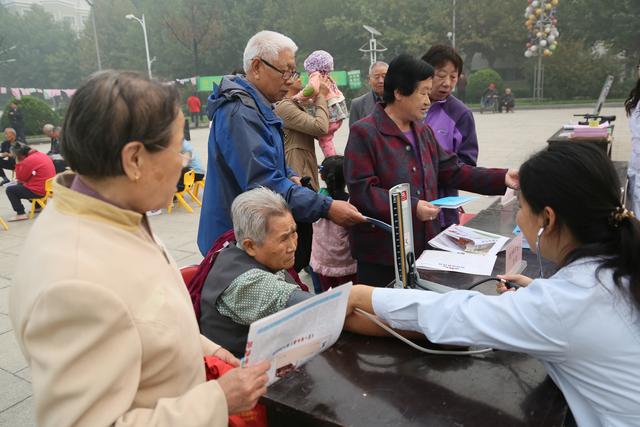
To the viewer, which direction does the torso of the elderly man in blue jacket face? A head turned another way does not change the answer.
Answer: to the viewer's right

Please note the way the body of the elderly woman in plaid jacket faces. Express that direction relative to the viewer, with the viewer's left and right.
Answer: facing the viewer and to the right of the viewer

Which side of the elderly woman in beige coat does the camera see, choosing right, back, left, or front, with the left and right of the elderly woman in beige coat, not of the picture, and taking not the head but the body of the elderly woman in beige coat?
right

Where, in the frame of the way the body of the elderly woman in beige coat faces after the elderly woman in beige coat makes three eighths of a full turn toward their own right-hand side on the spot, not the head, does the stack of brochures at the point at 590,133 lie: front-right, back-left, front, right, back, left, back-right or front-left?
back

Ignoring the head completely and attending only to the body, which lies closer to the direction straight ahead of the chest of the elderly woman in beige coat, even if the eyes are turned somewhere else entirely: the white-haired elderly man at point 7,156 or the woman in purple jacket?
the woman in purple jacket

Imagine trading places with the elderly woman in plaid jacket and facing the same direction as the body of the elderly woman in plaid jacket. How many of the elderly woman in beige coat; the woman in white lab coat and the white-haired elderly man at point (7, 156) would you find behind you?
1

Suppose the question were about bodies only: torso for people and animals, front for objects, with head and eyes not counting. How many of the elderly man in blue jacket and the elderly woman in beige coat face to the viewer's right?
2

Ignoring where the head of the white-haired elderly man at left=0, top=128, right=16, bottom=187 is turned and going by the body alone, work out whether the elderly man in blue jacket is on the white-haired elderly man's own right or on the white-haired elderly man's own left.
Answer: on the white-haired elderly man's own right

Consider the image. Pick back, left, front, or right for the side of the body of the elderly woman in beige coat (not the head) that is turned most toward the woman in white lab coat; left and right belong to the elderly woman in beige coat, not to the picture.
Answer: front

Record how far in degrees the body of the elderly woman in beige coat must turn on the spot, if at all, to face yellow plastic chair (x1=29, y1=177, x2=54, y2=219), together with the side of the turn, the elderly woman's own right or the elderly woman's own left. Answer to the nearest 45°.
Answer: approximately 90° to the elderly woman's own left

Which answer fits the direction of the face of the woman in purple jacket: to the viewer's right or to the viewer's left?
to the viewer's left
